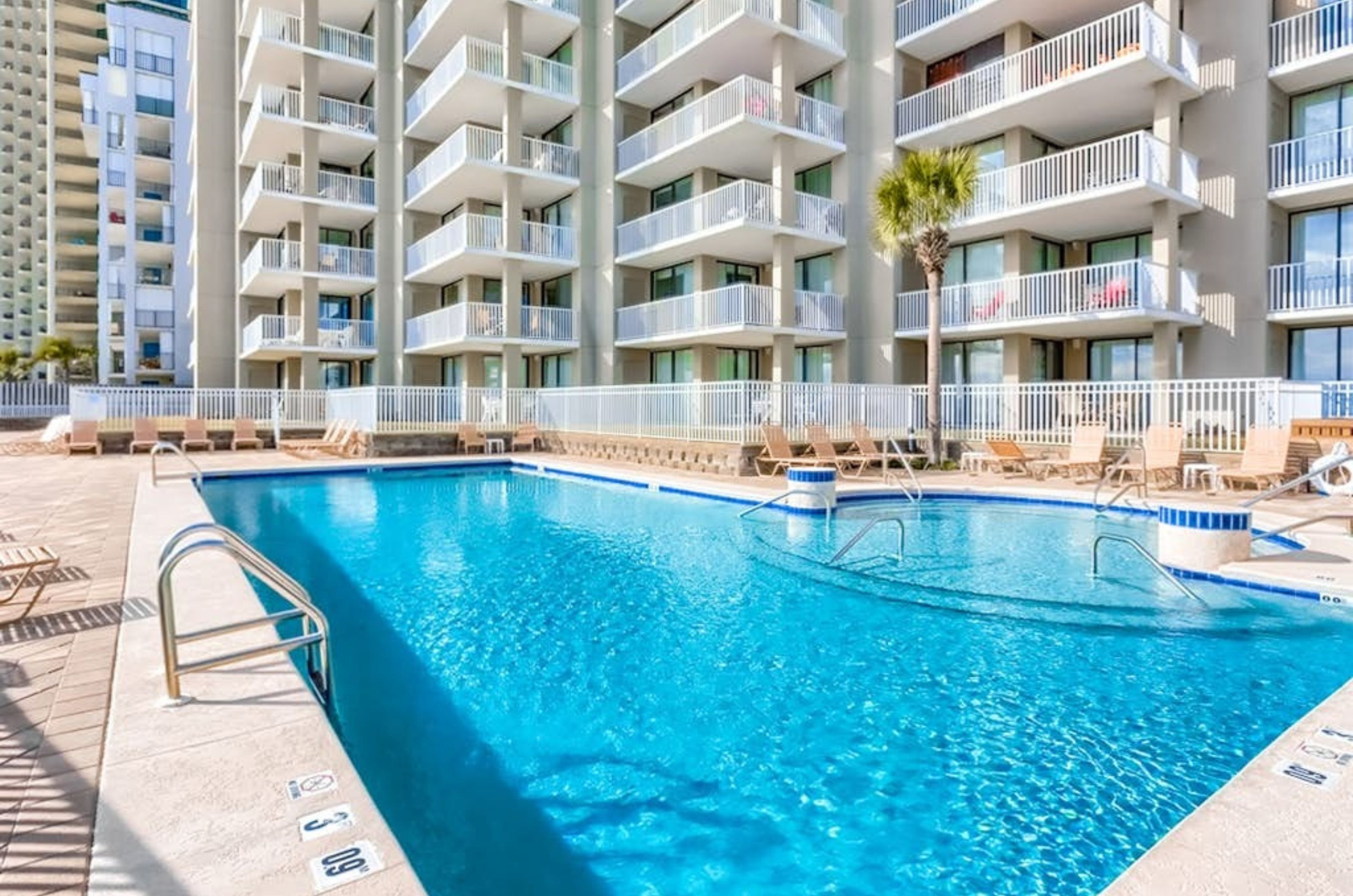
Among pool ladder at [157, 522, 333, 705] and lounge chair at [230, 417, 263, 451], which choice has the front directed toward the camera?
the lounge chair

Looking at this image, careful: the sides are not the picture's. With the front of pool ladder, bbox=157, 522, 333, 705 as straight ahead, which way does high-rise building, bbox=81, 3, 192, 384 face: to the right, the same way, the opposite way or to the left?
to the right

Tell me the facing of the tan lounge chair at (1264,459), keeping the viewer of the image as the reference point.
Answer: facing the viewer and to the left of the viewer

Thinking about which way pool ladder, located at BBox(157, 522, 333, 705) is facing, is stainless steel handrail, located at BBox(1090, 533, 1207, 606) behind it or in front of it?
in front

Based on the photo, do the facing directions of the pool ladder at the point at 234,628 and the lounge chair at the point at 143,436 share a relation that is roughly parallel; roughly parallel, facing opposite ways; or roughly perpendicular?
roughly perpendicular

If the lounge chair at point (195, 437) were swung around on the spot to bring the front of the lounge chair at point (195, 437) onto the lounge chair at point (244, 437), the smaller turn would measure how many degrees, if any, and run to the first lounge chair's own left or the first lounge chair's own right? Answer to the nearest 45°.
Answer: approximately 135° to the first lounge chair's own left

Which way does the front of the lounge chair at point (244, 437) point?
toward the camera

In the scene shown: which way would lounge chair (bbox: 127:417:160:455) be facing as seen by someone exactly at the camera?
facing the viewer

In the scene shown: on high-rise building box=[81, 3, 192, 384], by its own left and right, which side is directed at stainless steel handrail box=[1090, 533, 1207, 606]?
front

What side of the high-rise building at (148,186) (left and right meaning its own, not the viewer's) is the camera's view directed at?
front

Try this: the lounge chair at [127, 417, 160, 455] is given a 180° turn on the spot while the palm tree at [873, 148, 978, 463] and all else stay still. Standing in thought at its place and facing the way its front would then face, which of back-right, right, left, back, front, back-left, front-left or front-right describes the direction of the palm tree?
back-right

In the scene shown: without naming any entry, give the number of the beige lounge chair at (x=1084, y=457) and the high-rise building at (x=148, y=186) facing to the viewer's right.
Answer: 0

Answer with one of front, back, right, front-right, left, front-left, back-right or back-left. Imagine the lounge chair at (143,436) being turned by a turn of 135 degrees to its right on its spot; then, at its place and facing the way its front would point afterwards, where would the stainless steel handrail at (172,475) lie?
back-left

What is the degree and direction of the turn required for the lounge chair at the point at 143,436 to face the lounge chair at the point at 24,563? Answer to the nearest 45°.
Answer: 0° — it already faces it

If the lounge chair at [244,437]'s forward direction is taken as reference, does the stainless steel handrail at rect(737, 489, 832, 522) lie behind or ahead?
ahead

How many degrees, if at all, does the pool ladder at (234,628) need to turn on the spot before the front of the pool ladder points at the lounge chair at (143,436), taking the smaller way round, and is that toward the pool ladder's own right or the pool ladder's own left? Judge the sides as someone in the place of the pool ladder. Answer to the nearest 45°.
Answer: approximately 90° to the pool ladder's own left

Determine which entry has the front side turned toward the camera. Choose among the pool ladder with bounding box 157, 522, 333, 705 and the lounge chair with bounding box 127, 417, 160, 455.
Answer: the lounge chair

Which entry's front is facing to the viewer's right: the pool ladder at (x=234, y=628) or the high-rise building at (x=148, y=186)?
the pool ladder

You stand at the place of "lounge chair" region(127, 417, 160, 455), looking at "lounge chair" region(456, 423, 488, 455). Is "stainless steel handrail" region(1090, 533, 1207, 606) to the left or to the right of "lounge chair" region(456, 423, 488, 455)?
right

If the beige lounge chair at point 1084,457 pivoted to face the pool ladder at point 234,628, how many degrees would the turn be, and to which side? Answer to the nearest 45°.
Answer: approximately 45° to its left

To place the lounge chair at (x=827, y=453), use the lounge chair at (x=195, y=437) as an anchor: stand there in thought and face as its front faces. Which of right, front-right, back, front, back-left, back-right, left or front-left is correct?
front-left
